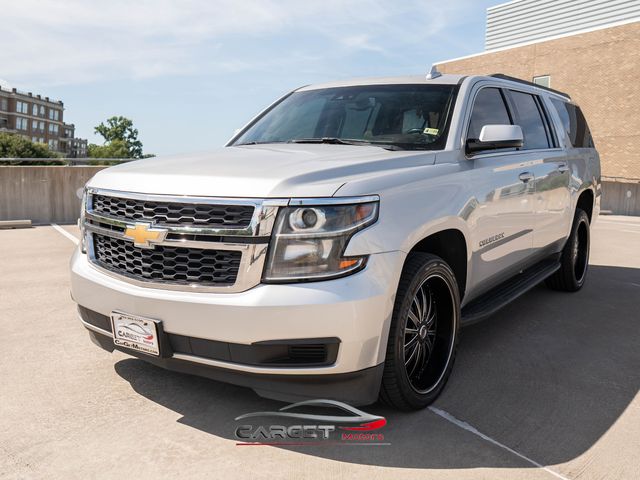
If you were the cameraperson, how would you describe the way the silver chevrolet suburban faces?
facing the viewer and to the left of the viewer

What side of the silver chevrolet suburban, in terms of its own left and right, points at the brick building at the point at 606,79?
back
